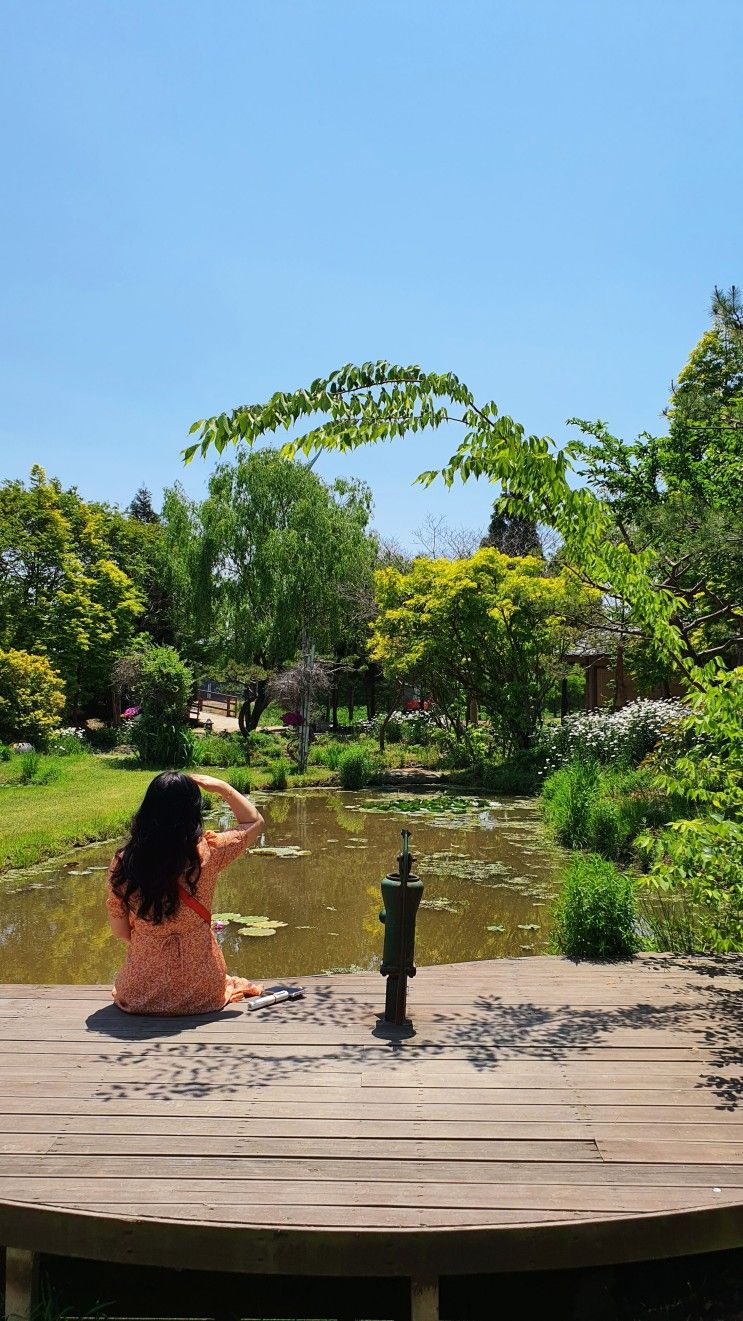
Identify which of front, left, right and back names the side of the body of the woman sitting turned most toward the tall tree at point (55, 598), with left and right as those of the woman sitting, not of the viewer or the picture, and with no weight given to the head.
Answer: front

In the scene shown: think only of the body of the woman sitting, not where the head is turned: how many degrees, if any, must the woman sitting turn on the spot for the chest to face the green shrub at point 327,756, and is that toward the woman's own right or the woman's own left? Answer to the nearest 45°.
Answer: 0° — they already face it

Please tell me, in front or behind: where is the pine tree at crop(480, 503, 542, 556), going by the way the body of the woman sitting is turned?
in front

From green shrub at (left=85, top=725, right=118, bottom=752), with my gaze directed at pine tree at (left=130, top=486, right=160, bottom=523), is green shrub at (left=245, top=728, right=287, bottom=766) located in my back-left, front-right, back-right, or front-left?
back-right

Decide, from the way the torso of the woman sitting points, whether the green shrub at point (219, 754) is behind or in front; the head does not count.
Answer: in front

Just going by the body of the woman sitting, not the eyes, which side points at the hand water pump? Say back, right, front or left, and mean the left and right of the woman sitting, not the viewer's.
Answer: right

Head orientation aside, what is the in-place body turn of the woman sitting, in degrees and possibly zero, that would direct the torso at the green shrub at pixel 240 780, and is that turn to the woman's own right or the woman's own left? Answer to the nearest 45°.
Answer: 0° — they already face it

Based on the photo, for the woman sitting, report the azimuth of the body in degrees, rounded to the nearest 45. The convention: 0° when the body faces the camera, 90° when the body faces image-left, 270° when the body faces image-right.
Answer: approximately 180°

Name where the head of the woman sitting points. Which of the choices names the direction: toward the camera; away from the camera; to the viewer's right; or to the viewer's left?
away from the camera

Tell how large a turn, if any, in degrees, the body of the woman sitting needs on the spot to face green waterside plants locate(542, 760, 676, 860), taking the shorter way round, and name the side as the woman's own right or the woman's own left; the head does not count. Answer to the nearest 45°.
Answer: approximately 45° to the woman's own right

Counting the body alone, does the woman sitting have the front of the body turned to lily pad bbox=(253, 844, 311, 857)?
yes

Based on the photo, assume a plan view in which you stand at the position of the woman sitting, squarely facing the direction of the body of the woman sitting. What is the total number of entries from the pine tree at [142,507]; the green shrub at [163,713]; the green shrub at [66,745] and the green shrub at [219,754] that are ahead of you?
4

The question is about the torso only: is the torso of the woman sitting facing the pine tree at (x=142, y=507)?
yes

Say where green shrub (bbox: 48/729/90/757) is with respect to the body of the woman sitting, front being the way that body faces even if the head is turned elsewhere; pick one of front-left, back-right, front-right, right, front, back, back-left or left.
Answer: front

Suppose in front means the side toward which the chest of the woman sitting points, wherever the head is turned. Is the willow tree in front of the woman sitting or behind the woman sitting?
in front

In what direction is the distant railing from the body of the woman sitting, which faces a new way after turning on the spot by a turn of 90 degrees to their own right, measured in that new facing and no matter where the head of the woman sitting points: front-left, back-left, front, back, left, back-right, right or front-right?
left

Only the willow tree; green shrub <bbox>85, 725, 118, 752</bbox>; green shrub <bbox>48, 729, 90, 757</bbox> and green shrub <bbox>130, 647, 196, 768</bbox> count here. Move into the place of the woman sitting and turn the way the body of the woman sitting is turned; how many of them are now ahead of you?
4
